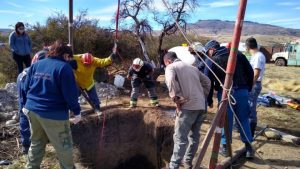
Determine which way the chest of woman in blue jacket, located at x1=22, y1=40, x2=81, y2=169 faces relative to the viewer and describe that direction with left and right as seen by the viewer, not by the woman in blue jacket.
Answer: facing away from the viewer and to the right of the viewer

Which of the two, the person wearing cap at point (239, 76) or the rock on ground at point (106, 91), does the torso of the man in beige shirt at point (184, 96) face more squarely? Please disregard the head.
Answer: the rock on ground

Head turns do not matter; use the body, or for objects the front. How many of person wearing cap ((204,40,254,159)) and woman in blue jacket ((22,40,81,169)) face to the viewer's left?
1

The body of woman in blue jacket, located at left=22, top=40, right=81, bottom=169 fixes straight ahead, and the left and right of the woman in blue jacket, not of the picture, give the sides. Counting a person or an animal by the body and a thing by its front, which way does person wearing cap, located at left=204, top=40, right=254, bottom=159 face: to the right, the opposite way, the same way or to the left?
to the left

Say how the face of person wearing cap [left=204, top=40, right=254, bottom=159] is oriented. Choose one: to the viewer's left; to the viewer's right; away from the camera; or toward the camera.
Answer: to the viewer's left

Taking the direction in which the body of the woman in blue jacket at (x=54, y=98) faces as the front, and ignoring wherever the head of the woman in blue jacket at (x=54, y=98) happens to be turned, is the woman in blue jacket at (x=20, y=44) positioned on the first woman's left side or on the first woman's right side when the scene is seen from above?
on the first woman's left side

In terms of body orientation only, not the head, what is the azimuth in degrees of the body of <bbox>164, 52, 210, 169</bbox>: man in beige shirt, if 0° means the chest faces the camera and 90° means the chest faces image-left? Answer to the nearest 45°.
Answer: approximately 135°

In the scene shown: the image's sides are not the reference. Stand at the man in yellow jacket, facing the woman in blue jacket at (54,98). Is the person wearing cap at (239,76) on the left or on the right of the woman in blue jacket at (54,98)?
left

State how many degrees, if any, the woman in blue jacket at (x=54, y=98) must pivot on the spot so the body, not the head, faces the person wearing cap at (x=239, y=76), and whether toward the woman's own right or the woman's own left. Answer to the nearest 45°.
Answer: approximately 45° to the woman's own right

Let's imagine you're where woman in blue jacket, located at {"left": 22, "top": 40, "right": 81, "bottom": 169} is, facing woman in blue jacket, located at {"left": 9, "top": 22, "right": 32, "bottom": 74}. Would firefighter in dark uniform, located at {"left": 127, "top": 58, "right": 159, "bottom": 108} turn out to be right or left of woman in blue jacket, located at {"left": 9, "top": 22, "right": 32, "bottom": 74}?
right

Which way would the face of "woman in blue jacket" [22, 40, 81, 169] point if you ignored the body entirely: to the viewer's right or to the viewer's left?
to the viewer's right

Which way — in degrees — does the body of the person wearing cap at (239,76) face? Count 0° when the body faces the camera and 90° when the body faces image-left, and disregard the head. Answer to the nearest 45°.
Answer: approximately 90°

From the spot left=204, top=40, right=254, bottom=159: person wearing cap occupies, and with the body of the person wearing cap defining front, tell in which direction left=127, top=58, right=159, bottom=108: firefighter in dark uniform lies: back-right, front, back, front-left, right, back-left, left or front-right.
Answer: front-right
